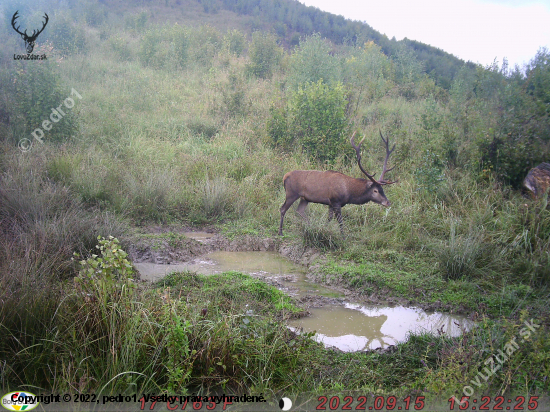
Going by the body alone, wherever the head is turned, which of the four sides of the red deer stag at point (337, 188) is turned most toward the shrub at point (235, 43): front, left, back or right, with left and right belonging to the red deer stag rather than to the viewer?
left

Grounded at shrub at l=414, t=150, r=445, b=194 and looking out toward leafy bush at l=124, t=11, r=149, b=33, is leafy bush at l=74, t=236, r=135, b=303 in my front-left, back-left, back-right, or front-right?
back-left

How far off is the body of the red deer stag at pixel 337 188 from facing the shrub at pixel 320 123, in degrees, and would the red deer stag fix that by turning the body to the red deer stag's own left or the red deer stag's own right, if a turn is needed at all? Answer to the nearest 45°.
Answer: approximately 90° to the red deer stag's own left

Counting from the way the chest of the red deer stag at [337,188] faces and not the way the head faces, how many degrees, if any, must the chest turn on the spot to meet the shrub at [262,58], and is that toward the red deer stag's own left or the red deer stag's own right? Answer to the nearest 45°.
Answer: approximately 90° to the red deer stag's own left

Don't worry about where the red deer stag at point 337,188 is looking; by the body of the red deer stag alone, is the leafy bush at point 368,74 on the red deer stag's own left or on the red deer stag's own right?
on the red deer stag's own left

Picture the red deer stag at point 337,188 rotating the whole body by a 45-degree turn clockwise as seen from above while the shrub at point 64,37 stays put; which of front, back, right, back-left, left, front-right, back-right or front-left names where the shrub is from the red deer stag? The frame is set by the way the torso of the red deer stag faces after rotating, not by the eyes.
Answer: back

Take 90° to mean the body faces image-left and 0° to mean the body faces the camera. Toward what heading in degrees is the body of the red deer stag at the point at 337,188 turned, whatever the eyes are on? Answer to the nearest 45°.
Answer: approximately 270°

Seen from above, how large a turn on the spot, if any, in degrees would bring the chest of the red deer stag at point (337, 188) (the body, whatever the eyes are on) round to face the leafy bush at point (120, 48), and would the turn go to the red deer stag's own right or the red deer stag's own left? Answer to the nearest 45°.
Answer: approximately 135° to the red deer stag's own left
